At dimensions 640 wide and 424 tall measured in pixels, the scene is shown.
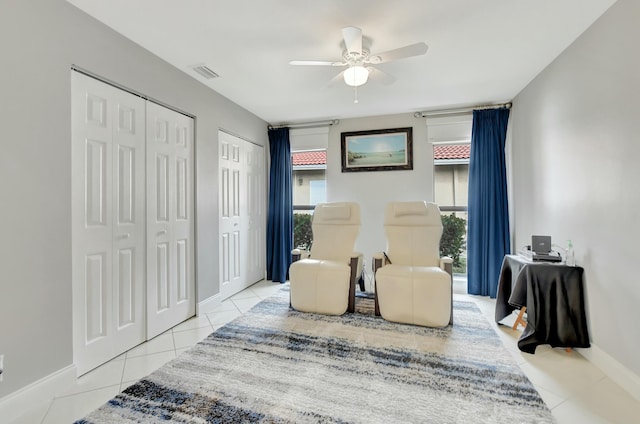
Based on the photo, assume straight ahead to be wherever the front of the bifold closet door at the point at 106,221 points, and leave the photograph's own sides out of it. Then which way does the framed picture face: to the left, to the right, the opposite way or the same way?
to the right

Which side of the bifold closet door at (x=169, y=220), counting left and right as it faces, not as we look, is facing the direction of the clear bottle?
front

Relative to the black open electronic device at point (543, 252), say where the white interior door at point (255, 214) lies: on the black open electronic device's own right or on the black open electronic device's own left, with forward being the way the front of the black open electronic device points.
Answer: on the black open electronic device's own right

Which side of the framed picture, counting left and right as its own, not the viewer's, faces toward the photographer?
front

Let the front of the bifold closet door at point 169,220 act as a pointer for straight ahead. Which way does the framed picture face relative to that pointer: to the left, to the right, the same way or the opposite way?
to the right

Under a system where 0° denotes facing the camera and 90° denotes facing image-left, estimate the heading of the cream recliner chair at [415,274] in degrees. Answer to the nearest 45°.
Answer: approximately 0°

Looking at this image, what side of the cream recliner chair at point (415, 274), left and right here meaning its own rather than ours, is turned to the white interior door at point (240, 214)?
right

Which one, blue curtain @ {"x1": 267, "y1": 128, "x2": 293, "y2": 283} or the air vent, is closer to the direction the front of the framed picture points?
the air vent

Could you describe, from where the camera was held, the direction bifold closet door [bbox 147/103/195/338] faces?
facing the viewer and to the right of the viewer
